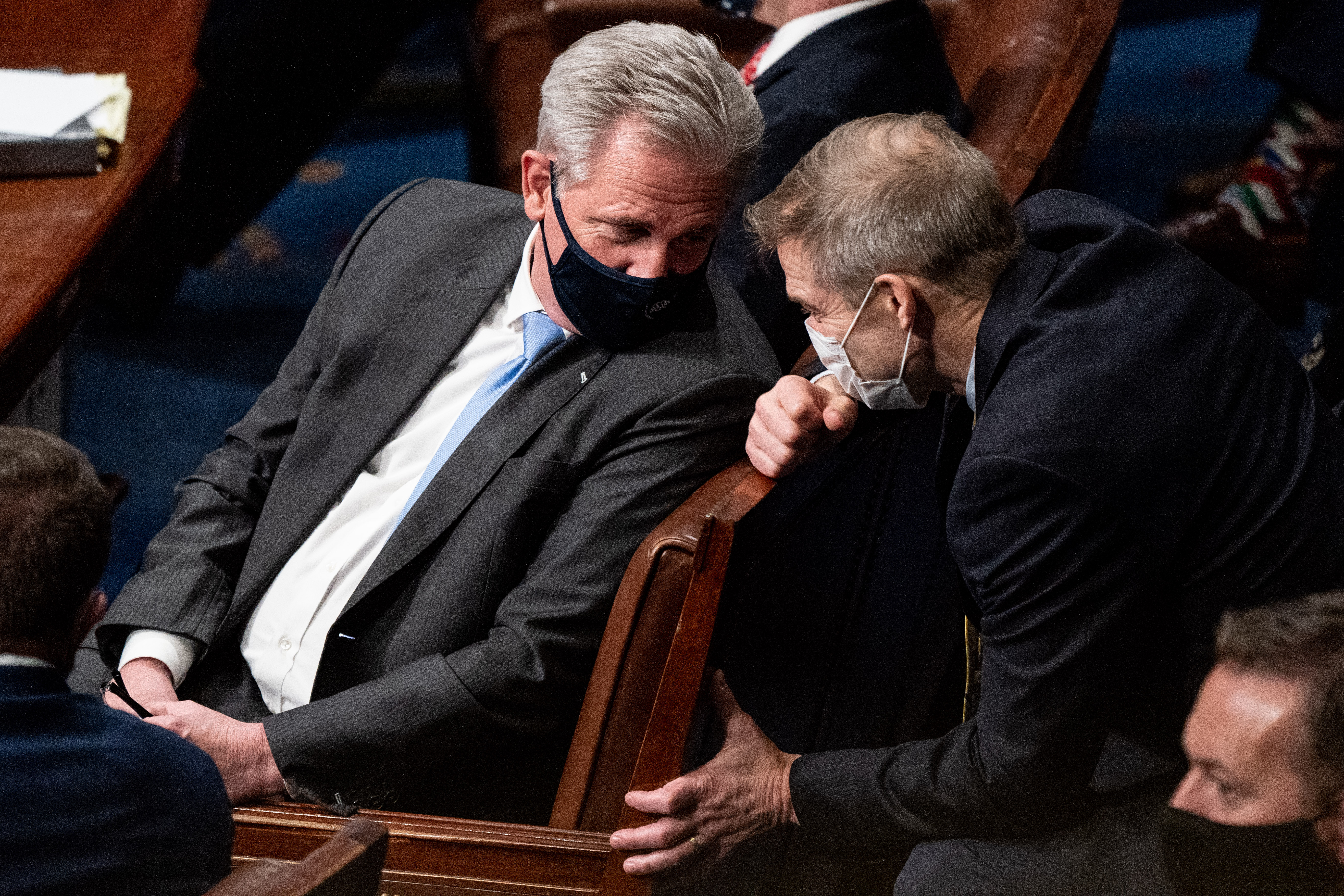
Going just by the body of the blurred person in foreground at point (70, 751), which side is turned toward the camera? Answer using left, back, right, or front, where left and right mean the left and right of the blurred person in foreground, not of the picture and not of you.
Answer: back

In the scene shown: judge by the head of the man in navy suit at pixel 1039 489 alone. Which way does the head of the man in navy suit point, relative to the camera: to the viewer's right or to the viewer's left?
to the viewer's left

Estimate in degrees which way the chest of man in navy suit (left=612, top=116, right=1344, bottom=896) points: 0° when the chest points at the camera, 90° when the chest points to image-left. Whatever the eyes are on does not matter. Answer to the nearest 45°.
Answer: approximately 90°

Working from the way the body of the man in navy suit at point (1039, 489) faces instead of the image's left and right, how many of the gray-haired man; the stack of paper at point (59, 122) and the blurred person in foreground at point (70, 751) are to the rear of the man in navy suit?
0

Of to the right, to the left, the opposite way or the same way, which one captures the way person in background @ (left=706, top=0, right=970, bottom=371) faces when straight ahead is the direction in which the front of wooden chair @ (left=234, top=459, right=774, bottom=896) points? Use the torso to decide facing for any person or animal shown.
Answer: the same way

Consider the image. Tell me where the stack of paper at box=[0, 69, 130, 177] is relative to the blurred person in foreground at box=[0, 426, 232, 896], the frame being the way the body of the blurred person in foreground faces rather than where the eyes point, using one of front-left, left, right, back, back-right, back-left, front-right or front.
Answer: front

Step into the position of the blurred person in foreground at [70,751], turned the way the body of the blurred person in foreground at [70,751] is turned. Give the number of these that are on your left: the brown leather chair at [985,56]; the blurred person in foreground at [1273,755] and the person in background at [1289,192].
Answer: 0

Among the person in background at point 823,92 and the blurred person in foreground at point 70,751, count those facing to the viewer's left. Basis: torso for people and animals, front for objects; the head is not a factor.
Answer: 1

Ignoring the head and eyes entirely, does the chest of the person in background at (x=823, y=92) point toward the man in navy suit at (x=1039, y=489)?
no
